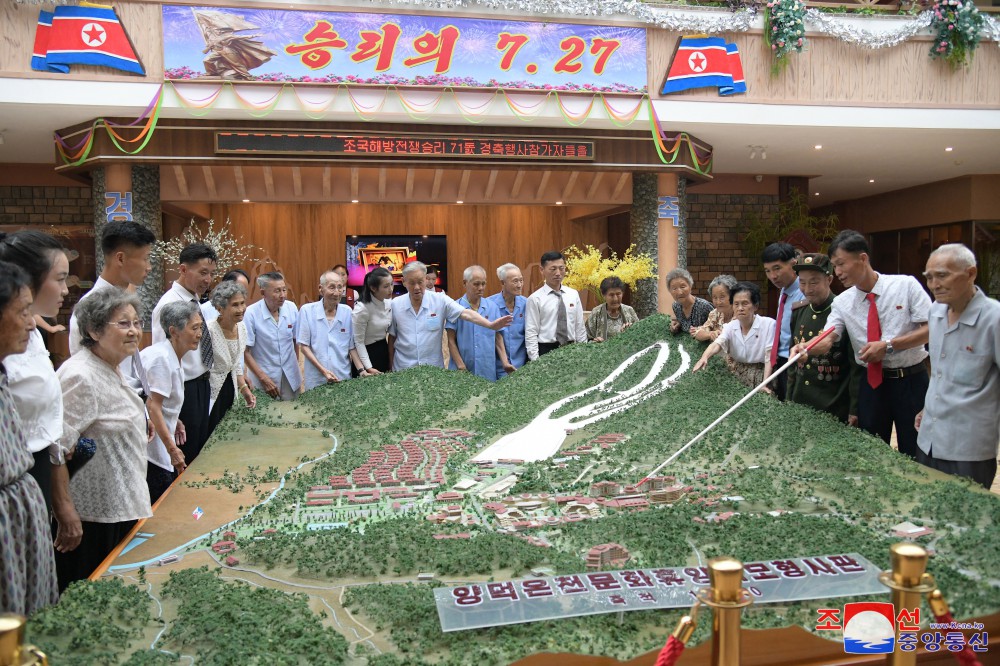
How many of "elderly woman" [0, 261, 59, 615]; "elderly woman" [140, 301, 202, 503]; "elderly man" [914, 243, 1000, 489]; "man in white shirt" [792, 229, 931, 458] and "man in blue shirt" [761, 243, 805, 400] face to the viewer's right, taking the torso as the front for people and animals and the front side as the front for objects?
2

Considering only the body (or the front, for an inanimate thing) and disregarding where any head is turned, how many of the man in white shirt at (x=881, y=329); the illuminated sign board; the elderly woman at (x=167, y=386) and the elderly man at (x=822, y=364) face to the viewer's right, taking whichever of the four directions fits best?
1

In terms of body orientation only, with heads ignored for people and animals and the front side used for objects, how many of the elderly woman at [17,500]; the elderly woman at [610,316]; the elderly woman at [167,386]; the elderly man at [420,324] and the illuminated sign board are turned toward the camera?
3

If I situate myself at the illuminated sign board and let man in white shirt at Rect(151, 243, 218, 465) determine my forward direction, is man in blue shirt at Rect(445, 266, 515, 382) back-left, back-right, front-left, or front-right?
front-left

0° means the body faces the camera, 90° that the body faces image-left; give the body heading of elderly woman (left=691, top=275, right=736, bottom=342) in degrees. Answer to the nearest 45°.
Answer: approximately 45°

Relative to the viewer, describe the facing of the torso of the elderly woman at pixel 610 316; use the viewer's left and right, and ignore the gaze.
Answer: facing the viewer

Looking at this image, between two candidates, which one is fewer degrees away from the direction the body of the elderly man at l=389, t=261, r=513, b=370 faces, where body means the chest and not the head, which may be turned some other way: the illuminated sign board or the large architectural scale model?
the large architectural scale model

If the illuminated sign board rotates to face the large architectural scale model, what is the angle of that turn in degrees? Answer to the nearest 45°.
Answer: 0° — it already faces it

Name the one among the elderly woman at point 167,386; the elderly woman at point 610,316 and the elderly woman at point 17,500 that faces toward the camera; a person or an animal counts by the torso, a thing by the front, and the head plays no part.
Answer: the elderly woman at point 610,316

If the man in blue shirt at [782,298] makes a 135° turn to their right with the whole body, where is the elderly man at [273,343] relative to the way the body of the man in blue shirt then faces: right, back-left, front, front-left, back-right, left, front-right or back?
left

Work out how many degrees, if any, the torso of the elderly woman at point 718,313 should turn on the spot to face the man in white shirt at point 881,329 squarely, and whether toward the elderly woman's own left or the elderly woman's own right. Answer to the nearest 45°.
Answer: approximately 90° to the elderly woman's own left

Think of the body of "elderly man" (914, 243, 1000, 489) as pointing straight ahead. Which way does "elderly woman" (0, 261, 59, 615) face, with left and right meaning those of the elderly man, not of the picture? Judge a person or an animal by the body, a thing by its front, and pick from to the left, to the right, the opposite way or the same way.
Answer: the opposite way

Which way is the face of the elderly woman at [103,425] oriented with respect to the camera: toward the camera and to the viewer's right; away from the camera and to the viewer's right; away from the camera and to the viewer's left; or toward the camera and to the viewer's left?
toward the camera and to the viewer's right

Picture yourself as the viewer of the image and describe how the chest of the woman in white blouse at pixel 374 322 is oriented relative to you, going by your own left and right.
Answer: facing the viewer and to the right of the viewer

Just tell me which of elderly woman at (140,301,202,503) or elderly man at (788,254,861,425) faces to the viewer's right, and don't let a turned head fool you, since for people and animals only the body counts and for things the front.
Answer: the elderly woman

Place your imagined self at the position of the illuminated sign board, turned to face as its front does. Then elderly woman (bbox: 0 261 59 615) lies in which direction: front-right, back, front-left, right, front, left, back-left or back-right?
front

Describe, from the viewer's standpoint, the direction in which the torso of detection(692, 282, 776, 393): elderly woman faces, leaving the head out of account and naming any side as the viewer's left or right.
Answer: facing the viewer and to the left of the viewer

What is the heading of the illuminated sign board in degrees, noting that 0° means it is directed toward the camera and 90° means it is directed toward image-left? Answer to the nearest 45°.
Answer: approximately 0°
